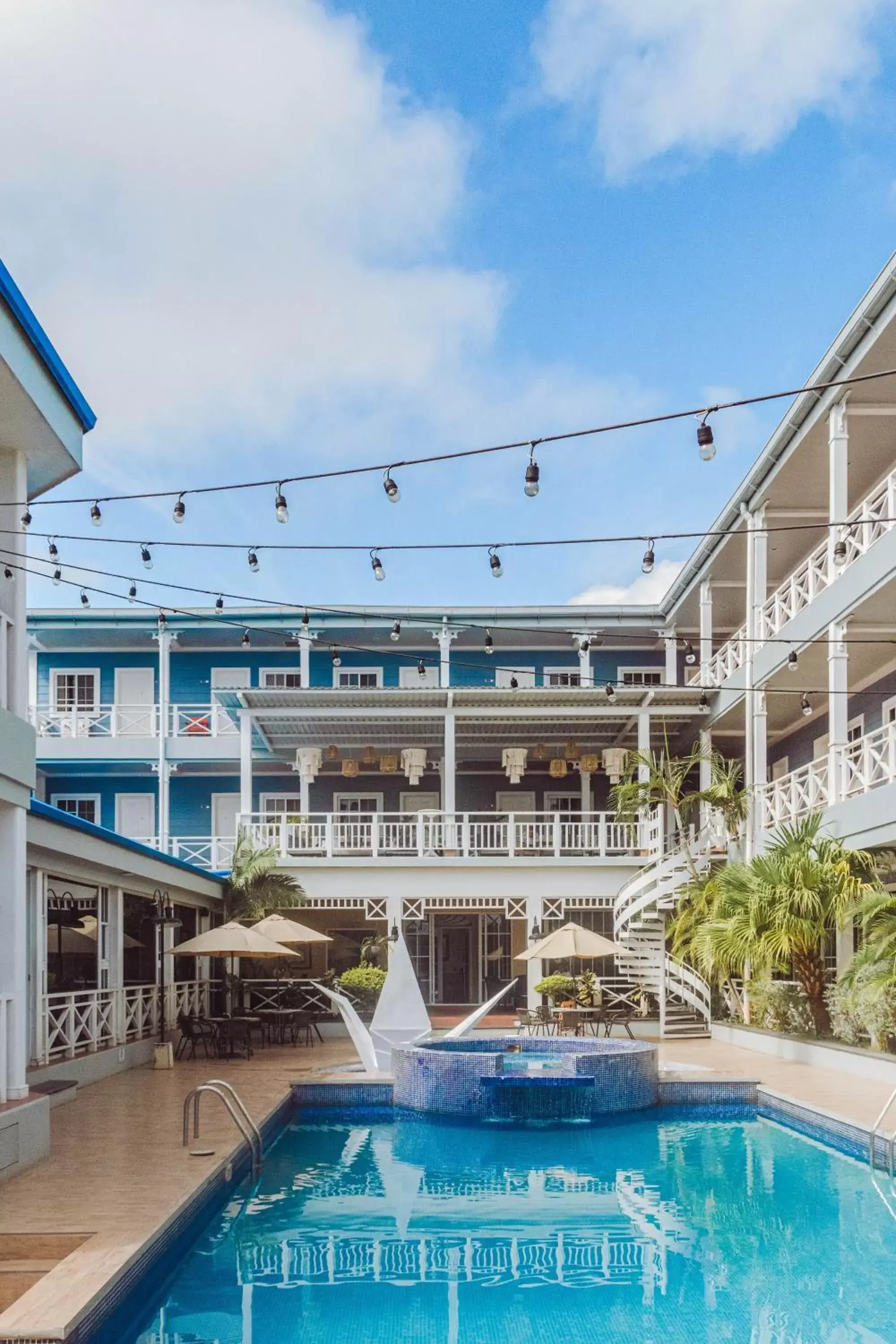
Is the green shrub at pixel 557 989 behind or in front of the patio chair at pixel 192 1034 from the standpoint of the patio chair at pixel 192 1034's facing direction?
in front

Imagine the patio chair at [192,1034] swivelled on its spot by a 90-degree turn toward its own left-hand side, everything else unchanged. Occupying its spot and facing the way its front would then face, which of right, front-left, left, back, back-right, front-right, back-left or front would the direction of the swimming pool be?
back

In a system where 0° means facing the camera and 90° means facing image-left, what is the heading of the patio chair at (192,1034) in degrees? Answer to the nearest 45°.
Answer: approximately 270°

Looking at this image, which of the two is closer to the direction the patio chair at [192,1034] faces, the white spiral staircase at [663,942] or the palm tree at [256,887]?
the white spiral staircase

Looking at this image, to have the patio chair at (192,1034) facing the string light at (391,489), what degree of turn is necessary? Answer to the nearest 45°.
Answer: approximately 90° to its right

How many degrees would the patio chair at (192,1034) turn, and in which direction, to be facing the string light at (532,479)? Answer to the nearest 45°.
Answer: approximately 90° to its right

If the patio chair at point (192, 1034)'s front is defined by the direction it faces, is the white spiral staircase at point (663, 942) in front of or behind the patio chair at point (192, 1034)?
in front
